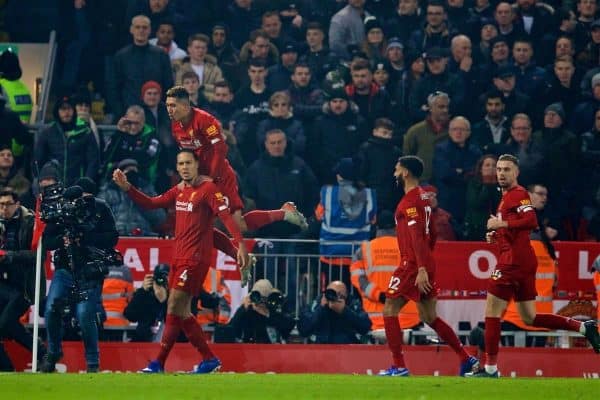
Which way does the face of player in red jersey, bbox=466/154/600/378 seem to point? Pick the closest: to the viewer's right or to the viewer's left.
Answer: to the viewer's left

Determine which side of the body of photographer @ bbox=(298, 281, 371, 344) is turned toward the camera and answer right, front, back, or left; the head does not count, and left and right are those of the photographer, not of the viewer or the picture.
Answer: front

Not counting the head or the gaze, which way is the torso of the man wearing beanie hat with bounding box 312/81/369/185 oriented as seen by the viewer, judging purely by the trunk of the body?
toward the camera

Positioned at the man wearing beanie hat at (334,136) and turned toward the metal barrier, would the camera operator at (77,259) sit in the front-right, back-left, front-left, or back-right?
front-right

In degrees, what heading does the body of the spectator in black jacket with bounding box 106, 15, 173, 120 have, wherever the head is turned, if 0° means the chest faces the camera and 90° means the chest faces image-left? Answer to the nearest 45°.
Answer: approximately 0°

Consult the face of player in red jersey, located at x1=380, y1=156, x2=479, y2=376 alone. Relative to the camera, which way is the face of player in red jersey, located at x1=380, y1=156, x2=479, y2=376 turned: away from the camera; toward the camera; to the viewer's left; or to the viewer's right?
to the viewer's left

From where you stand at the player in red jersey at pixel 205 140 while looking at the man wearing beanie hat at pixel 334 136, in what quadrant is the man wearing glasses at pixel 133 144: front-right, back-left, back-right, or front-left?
front-left

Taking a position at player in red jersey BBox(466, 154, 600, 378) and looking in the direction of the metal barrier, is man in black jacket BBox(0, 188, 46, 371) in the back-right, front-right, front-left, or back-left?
front-left

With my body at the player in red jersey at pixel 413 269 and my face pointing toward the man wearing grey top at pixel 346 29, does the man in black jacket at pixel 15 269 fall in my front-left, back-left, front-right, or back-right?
front-left

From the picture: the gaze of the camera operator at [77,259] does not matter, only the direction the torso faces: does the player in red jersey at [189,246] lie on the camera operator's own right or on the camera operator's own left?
on the camera operator's own left

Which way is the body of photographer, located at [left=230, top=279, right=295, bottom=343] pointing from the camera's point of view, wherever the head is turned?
toward the camera
